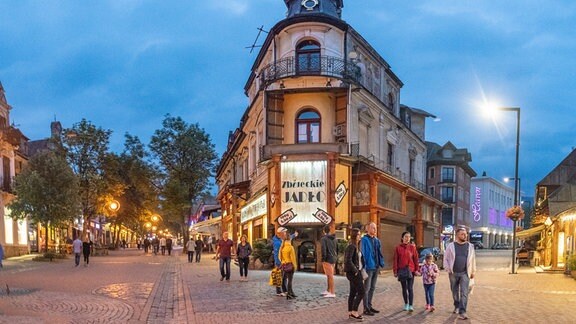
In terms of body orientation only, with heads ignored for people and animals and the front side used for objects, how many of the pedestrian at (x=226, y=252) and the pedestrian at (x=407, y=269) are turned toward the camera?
2

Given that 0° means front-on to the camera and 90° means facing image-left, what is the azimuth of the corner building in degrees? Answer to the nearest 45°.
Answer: approximately 0°

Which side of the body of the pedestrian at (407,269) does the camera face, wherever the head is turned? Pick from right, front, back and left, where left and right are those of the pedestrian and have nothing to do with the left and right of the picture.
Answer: front

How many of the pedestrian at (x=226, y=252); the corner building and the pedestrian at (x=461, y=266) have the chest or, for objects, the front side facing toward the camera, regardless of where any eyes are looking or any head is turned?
3

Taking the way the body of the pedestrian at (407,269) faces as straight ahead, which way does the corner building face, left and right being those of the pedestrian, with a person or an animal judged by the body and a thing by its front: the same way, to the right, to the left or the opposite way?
the same way

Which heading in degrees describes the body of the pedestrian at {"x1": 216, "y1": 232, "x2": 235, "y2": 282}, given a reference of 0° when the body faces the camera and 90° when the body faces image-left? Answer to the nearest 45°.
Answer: approximately 0°

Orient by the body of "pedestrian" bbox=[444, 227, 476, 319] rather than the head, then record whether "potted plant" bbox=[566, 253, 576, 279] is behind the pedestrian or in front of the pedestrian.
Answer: behind

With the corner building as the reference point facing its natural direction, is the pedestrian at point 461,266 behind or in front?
in front

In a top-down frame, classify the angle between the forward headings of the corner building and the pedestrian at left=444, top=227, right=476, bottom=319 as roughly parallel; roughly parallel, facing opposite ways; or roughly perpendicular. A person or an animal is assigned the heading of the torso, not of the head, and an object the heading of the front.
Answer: roughly parallel

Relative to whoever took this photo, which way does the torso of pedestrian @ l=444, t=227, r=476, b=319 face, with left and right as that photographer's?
facing the viewer
